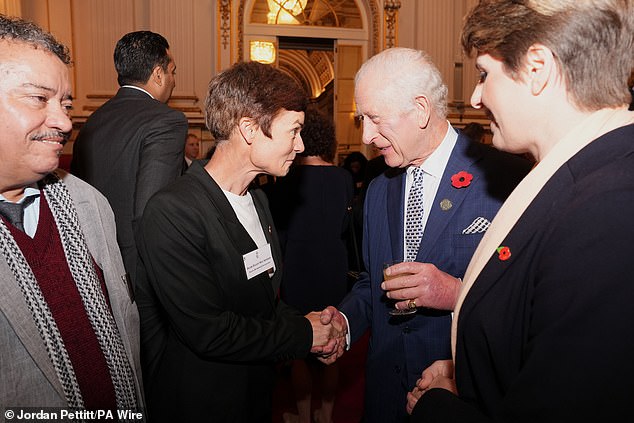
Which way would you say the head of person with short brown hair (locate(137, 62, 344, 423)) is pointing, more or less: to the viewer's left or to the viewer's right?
to the viewer's right

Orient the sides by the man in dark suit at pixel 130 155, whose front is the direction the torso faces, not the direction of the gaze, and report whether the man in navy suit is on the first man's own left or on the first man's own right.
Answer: on the first man's own right

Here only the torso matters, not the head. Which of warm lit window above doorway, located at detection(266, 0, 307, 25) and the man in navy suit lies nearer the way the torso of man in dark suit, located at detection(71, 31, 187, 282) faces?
the warm lit window above doorway

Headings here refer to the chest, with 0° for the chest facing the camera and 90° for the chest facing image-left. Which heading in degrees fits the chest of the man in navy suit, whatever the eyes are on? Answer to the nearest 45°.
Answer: approximately 45°

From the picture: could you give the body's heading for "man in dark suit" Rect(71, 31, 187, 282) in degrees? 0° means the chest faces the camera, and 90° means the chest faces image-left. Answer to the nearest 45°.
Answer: approximately 225°
